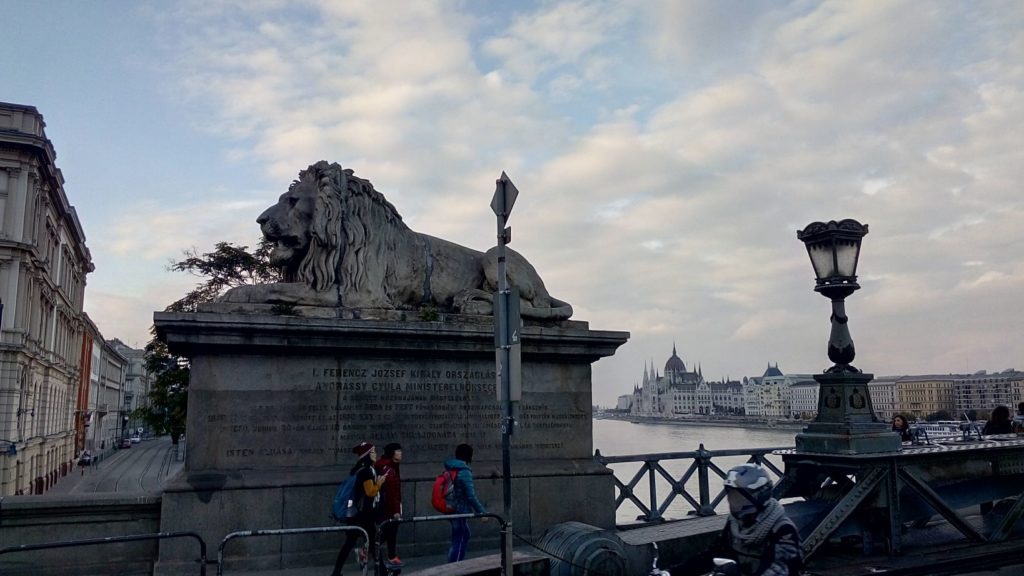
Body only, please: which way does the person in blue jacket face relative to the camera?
to the viewer's right

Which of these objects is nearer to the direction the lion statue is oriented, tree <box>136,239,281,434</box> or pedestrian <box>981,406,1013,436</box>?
the tree

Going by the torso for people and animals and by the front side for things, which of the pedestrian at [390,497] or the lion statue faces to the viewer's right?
the pedestrian

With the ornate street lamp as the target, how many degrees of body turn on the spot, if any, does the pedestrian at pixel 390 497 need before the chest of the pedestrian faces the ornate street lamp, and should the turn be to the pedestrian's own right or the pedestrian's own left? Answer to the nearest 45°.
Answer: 0° — they already face it

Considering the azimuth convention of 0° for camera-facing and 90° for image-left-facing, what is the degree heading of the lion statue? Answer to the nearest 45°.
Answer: approximately 90°

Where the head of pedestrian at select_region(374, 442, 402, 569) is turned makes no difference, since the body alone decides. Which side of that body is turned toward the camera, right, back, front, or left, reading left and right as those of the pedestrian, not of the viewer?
right

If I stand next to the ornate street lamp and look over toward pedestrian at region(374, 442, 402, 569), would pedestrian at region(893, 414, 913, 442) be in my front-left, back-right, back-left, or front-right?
back-right

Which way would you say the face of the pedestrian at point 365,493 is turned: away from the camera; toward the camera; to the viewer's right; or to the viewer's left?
to the viewer's right

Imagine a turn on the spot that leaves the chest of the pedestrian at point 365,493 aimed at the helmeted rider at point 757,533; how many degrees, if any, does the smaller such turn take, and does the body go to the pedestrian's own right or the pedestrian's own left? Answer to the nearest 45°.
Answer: approximately 45° to the pedestrian's own right
